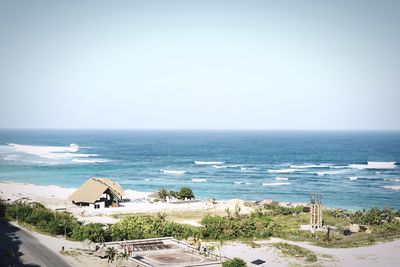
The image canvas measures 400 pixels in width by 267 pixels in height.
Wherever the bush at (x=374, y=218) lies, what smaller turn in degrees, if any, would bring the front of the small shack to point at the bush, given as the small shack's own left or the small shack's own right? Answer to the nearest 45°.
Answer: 0° — it already faces it

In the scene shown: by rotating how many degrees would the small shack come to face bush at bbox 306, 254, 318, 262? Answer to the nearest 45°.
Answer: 0° — it already faces it

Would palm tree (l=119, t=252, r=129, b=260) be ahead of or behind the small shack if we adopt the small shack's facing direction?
ahead

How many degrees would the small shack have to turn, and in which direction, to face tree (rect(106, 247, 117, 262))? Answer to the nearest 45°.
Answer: approximately 45° to its right

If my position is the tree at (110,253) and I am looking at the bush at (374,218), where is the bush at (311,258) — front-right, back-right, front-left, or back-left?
front-right

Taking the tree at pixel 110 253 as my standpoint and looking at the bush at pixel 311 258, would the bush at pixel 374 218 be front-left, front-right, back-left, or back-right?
front-left

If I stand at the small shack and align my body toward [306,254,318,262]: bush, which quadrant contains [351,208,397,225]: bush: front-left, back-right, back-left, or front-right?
front-left

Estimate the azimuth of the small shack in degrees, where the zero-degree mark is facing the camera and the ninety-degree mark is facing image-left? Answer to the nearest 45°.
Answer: approximately 315°

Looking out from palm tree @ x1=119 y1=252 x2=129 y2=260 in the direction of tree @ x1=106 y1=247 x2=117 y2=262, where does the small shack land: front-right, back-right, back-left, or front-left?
front-right
